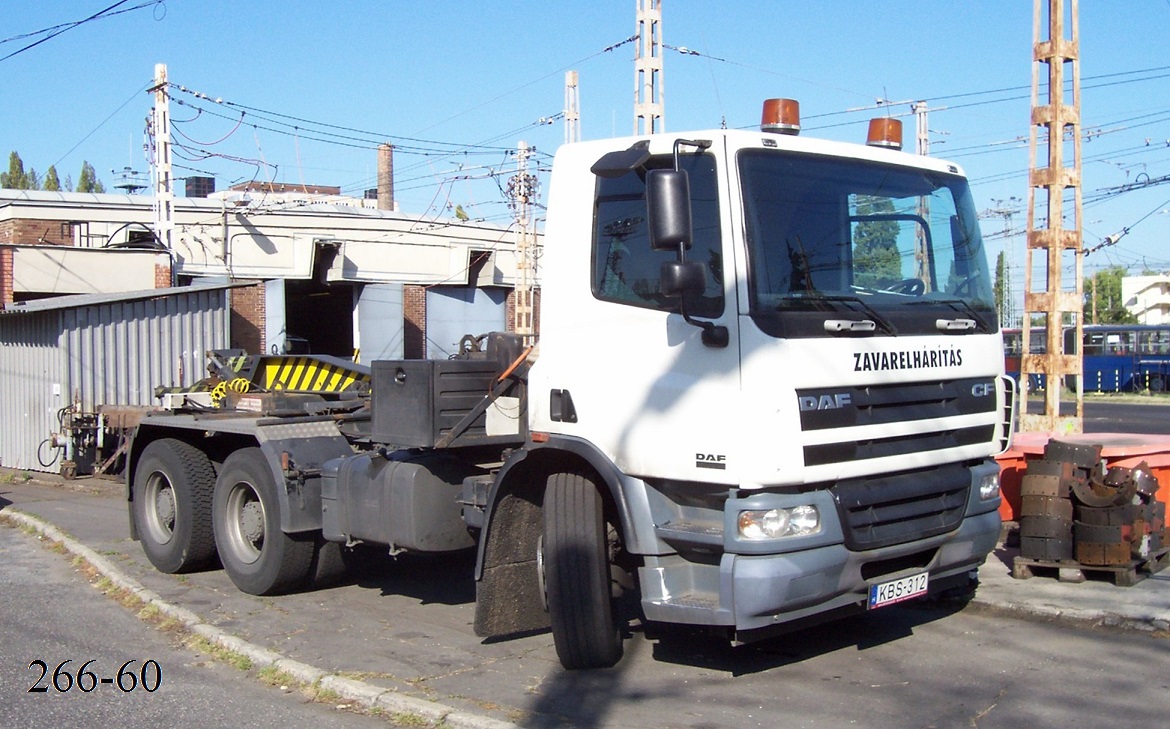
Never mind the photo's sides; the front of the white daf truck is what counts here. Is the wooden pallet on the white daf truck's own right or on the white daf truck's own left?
on the white daf truck's own left

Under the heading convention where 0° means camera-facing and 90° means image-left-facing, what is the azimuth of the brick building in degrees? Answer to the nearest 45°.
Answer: approximately 0°

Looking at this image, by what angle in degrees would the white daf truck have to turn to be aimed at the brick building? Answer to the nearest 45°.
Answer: approximately 135° to its left

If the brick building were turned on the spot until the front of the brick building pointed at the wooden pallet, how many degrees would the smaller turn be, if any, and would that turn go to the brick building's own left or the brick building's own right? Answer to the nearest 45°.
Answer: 0° — it already faces it

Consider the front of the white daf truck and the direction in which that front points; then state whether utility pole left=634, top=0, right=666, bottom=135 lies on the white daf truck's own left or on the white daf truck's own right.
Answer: on the white daf truck's own left

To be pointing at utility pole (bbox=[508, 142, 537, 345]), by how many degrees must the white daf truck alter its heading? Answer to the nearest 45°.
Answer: approximately 135° to its left

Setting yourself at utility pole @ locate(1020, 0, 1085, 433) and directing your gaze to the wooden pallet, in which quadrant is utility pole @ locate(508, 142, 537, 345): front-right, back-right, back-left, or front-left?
back-right

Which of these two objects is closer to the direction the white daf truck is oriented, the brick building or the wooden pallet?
the wooden pallet

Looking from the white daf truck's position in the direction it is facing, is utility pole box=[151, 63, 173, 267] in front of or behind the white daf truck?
behind

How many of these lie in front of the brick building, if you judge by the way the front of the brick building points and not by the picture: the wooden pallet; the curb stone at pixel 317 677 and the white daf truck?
3

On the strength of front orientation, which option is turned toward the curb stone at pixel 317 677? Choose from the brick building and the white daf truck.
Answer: the brick building
